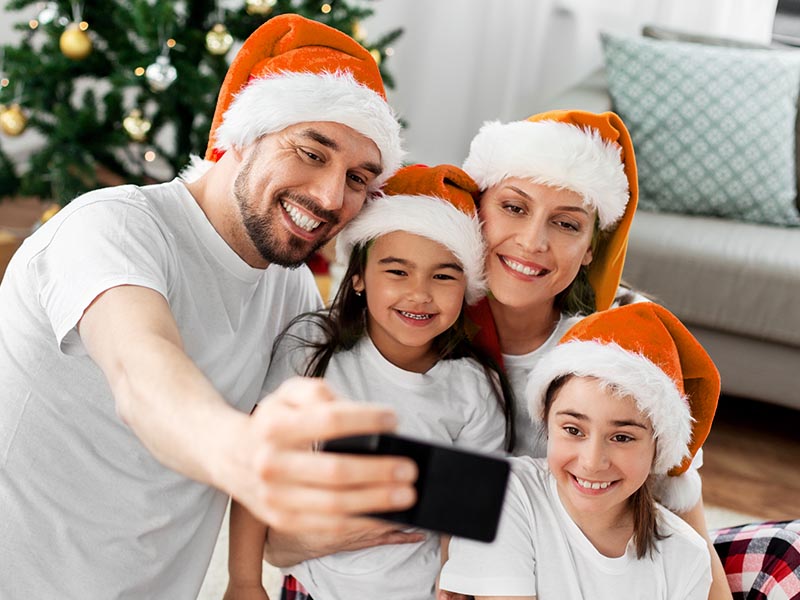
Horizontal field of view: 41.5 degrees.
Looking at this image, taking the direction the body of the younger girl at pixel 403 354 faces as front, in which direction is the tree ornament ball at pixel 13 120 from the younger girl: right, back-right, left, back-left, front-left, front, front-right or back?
back-right

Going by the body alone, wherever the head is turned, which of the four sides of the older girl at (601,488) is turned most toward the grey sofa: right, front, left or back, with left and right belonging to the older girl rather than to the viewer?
back

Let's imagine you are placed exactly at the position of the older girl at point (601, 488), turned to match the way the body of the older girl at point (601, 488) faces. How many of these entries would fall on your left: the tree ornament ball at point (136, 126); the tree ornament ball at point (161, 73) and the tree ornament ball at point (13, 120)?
0

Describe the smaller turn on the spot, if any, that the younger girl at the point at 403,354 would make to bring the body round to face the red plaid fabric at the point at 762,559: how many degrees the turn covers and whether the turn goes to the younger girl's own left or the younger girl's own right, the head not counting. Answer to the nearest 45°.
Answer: approximately 90° to the younger girl's own left

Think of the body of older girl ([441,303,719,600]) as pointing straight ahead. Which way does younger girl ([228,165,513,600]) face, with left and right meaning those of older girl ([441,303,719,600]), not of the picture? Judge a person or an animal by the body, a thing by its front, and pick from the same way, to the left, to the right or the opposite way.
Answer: the same way

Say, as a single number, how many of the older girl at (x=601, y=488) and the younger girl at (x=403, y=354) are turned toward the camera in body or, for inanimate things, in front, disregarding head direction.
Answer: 2

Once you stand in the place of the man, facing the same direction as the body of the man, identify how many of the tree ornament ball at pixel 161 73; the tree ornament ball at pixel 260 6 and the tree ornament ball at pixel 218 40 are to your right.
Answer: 0

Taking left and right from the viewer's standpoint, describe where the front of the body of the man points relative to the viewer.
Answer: facing the viewer and to the right of the viewer

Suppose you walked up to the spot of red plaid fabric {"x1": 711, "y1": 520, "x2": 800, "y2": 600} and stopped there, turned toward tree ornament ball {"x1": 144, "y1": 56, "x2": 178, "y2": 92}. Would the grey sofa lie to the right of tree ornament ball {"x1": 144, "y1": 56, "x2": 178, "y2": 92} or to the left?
right

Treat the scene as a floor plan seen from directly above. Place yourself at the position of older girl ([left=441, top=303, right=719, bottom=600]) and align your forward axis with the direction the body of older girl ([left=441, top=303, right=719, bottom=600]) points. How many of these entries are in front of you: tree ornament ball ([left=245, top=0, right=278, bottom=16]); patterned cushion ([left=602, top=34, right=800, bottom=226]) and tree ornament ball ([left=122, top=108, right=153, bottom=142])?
0

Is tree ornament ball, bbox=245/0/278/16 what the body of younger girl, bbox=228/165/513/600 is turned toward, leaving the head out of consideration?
no

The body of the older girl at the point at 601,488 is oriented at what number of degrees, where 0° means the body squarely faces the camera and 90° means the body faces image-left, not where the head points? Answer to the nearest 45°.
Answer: approximately 0°

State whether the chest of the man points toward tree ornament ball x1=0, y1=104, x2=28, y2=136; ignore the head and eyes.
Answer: no

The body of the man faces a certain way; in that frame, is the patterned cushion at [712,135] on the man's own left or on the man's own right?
on the man's own left

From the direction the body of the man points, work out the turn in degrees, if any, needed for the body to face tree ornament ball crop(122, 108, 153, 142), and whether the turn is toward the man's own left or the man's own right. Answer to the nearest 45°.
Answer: approximately 135° to the man's own left

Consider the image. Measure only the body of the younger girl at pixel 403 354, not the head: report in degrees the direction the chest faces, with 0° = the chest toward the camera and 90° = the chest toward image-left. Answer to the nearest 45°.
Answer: approximately 0°
